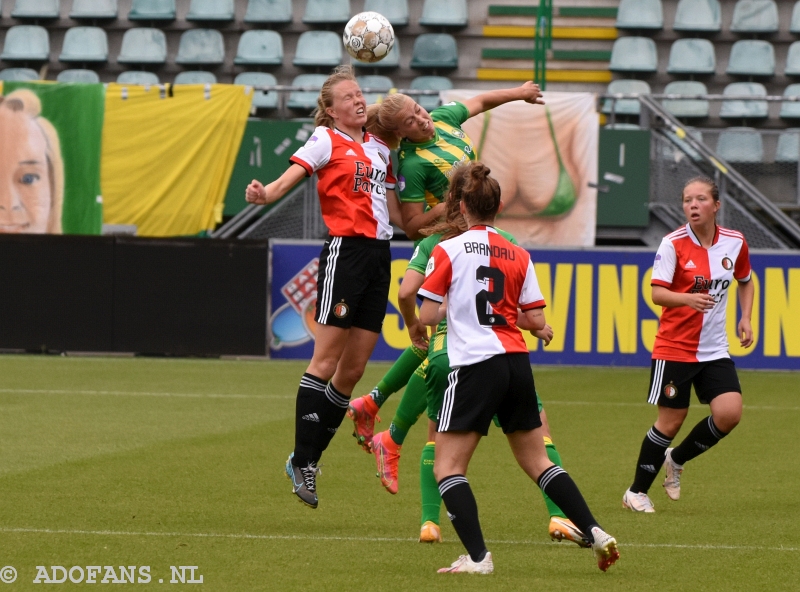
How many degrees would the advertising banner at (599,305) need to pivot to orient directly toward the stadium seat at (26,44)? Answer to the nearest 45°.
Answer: approximately 135° to its right

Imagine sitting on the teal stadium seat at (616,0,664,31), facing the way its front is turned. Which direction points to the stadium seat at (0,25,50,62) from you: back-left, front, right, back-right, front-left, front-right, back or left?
right

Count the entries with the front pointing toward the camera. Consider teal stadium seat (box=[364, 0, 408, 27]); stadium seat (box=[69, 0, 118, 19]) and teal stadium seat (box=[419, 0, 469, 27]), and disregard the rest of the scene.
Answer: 3

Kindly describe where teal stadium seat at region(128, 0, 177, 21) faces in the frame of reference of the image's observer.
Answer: facing the viewer

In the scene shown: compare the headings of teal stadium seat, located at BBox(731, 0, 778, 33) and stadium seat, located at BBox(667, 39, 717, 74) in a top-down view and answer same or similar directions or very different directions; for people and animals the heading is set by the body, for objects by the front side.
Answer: same or similar directions

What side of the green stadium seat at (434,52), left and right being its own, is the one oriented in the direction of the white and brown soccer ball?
front

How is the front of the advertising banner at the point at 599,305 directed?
toward the camera

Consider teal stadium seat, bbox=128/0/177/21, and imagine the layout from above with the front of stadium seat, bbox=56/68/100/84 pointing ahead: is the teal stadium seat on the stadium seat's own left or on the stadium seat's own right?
on the stadium seat's own left

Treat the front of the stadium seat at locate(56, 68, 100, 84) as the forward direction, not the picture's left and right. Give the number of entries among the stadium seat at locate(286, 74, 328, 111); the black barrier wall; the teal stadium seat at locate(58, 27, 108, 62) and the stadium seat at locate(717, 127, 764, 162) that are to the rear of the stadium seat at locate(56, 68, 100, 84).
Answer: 1

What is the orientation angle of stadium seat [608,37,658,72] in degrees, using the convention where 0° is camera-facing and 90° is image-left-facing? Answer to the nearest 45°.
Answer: approximately 0°

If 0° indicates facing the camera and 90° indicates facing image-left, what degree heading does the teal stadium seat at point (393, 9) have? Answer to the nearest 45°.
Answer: approximately 0°

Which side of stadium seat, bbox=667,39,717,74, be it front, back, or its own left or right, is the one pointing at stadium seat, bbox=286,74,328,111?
right

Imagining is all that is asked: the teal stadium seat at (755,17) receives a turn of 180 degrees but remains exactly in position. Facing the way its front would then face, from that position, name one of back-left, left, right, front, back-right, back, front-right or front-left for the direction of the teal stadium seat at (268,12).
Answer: left

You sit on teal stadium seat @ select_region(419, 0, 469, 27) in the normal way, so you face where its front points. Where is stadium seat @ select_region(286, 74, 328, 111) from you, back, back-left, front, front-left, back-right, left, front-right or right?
front-right

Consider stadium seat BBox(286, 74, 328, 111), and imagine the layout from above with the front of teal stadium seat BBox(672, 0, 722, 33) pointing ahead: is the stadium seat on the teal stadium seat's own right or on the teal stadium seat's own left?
on the teal stadium seat's own right

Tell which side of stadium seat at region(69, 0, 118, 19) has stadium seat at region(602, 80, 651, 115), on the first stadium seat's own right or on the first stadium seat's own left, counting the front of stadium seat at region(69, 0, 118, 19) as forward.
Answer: on the first stadium seat's own left

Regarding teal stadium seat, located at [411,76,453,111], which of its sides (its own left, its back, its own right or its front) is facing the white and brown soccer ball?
front

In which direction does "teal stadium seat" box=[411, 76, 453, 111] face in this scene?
toward the camera

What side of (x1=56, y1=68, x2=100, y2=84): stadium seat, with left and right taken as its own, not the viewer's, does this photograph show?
front
